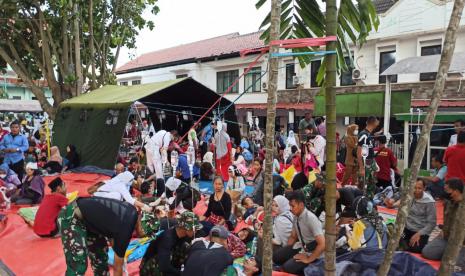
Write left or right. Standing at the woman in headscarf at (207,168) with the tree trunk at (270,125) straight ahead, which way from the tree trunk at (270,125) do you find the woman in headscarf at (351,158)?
left

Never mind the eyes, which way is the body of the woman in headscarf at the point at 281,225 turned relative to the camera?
to the viewer's left

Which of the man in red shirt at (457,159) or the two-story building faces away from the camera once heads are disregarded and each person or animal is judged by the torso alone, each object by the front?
the man in red shirt

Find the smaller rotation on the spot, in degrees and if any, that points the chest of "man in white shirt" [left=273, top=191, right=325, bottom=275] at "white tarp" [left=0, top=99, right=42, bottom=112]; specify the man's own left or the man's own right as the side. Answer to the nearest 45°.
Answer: approximately 90° to the man's own right

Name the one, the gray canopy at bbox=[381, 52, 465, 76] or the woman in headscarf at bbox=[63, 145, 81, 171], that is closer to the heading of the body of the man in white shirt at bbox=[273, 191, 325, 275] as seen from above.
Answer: the woman in headscarf

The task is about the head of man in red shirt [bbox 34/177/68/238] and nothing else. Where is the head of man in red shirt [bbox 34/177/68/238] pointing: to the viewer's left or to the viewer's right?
to the viewer's right

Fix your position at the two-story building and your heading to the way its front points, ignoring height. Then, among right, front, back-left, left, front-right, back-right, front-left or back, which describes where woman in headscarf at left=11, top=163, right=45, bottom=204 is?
front

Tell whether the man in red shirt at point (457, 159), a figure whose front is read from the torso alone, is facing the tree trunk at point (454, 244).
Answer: no

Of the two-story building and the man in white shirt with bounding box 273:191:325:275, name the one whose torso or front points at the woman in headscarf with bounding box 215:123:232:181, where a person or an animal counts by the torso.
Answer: the two-story building

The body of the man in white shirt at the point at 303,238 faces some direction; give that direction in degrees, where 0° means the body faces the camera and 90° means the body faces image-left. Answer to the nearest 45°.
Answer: approximately 45°
